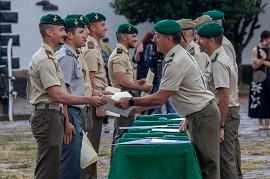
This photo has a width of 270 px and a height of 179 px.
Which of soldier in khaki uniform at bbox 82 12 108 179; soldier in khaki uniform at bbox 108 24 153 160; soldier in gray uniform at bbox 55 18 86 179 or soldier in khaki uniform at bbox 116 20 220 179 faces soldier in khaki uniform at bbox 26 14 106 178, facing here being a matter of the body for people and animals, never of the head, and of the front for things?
soldier in khaki uniform at bbox 116 20 220 179

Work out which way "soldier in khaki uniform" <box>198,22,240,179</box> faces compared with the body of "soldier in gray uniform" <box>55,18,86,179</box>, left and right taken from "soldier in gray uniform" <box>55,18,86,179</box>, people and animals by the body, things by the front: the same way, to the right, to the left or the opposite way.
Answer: the opposite way

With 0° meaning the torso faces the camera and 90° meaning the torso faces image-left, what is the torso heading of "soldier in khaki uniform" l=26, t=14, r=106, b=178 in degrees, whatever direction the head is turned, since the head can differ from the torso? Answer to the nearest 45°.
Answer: approximately 270°

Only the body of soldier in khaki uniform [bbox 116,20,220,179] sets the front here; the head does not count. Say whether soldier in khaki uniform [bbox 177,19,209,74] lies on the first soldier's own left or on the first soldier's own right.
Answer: on the first soldier's own right

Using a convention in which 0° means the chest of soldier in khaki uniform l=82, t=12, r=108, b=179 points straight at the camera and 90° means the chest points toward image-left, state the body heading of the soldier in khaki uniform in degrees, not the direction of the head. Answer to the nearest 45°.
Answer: approximately 270°

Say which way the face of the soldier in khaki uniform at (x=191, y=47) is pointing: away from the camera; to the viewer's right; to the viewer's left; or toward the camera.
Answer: to the viewer's left

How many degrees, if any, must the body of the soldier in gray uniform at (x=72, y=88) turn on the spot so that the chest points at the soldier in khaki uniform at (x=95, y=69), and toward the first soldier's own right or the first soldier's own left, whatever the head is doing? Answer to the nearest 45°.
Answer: approximately 90° to the first soldier's own left

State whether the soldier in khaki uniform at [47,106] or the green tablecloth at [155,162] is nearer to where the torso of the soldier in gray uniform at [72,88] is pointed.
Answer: the green tablecloth
